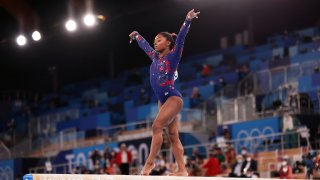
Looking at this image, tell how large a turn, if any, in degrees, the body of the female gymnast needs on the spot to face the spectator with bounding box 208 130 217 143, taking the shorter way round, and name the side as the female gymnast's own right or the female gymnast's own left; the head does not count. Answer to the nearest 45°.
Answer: approximately 135° to the female gymnast's own right

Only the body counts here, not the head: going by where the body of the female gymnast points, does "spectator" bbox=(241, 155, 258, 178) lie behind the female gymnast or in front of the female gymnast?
behind

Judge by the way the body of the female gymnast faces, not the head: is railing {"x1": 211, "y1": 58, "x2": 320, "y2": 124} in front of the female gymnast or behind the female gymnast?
behind

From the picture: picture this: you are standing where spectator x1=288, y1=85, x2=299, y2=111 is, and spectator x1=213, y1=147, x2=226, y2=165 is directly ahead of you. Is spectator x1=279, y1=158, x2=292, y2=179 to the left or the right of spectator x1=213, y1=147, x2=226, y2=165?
left

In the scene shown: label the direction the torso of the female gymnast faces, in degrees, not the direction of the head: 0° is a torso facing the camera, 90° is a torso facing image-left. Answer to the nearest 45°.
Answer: approximately 45°

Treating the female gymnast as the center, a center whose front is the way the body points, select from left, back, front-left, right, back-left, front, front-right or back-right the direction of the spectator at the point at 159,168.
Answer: back-right

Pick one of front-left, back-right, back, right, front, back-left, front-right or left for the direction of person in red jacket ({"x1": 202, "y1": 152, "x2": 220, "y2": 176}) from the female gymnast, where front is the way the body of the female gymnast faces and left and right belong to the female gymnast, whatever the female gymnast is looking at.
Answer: back-right

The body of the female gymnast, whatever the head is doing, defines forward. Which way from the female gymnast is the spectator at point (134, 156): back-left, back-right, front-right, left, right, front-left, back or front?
back-right

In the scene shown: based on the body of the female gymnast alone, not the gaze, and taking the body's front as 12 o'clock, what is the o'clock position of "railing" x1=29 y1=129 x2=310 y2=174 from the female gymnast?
The railing is roughly at 5 o'clock from the female gymnast.

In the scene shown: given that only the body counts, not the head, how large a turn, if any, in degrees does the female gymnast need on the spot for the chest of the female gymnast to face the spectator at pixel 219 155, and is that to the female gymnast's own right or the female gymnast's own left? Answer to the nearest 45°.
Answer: approximately 135° to the female gymnast's own right
